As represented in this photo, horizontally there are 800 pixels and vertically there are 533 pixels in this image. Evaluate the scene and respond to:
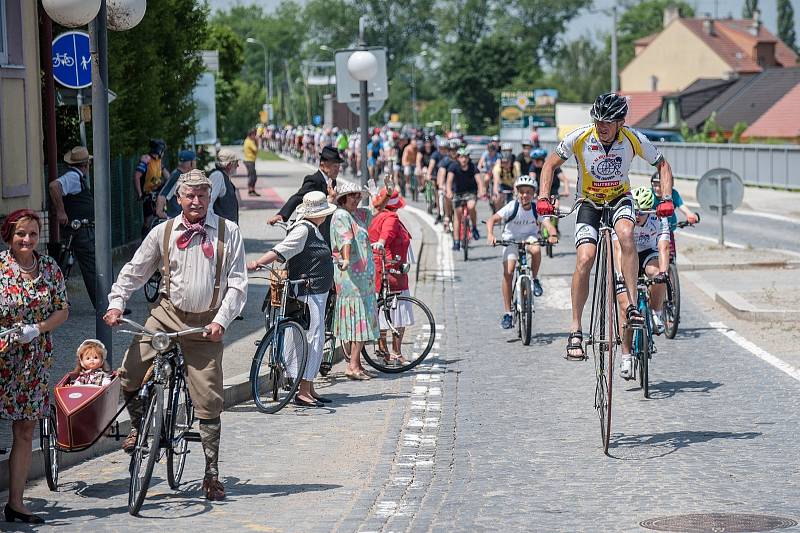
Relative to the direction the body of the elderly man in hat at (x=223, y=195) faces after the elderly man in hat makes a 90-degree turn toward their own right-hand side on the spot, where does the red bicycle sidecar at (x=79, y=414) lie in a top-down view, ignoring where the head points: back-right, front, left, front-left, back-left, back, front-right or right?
front

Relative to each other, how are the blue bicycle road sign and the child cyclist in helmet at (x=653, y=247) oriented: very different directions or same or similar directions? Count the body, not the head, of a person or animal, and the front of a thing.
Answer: same or similar directions

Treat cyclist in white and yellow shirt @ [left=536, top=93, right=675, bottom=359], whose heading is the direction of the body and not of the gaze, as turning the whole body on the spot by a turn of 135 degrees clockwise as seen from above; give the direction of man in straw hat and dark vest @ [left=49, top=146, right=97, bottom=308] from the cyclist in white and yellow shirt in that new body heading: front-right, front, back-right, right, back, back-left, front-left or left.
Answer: front

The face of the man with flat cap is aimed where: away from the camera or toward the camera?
toward the camera

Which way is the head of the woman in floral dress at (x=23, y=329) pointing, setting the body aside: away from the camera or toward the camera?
toward the camera

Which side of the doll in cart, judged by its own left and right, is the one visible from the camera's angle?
front

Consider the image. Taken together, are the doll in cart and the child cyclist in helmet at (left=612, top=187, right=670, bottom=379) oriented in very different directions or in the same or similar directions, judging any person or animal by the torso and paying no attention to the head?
same or similar directions

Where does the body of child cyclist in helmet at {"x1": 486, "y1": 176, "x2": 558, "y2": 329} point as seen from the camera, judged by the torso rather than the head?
toward the camera

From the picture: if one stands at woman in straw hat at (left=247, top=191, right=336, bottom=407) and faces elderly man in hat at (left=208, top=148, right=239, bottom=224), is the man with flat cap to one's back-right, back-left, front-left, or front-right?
back-left

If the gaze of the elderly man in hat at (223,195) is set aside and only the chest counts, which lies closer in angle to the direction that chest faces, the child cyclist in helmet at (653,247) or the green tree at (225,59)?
the child cyclist in helmet

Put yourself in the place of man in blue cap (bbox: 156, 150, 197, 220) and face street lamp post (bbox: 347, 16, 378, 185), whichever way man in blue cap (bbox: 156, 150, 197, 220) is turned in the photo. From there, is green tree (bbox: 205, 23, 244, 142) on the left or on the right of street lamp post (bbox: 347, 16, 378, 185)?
left

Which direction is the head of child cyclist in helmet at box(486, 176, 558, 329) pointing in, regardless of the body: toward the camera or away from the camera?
toward the camera
